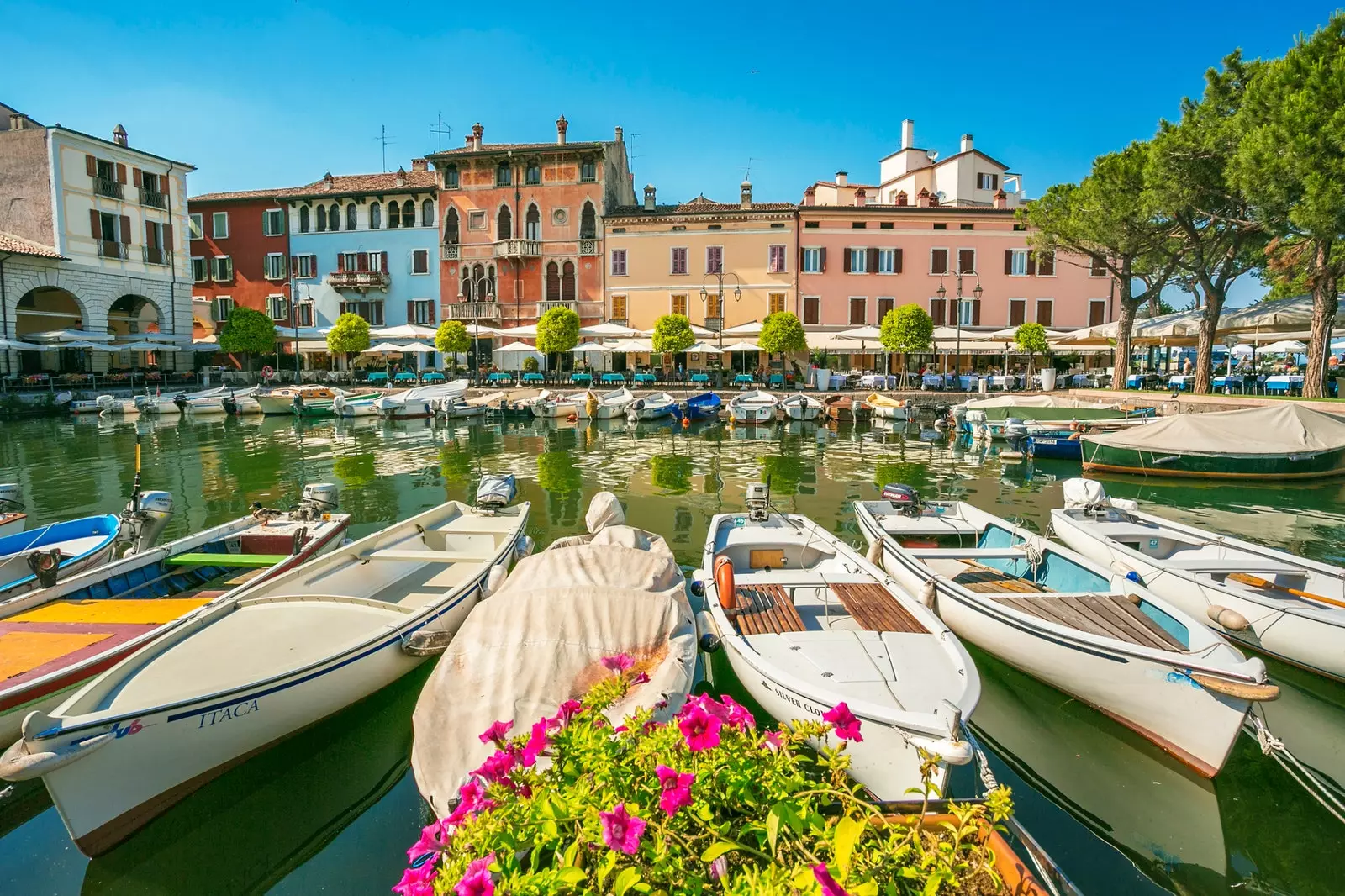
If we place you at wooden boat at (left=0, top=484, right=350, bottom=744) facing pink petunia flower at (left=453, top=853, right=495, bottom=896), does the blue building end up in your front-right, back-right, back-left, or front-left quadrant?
back-left

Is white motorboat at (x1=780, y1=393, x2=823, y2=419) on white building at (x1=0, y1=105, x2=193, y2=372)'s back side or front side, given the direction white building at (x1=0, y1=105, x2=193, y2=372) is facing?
on the front side

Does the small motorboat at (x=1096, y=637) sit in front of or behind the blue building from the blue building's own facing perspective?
in front

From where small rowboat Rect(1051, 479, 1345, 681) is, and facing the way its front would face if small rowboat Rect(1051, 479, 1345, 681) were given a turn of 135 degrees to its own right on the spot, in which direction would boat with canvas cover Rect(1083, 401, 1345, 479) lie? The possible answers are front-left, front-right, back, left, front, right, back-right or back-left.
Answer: right

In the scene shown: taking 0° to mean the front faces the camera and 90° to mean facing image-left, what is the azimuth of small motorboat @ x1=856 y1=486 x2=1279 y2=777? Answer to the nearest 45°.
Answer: approximately 315°

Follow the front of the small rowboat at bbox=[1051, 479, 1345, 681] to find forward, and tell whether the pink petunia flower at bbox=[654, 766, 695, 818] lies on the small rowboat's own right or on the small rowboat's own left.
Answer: on the small rowboat's own right

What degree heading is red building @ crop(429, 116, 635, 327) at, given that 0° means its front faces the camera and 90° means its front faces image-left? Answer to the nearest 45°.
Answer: approximately 0°
